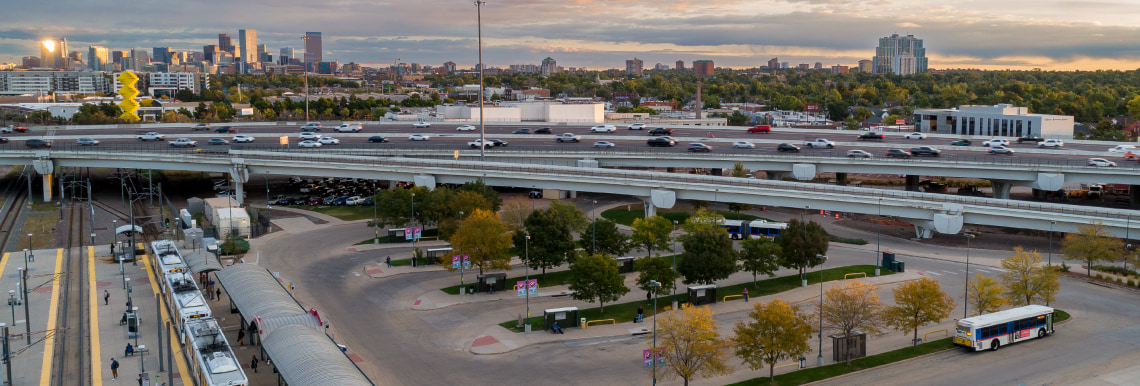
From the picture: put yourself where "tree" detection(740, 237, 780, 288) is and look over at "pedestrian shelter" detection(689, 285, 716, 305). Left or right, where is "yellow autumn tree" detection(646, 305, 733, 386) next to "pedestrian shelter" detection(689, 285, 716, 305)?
left

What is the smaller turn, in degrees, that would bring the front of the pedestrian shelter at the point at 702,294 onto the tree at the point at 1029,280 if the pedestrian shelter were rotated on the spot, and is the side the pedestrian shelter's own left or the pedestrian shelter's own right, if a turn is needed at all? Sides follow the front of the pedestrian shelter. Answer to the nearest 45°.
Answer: approximately 45° to the pedestrian shelter's own left

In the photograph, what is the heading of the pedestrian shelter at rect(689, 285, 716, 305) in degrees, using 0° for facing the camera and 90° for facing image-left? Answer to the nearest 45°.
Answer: approximately 315°

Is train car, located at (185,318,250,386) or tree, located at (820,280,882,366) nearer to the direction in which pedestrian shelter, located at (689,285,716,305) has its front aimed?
the tree

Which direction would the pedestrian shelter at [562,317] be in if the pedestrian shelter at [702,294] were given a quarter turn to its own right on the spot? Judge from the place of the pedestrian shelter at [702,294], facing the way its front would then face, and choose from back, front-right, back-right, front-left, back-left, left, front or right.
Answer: front

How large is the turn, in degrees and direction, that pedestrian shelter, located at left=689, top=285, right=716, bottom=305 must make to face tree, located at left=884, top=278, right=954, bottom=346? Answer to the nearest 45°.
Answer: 0° — it already faces it

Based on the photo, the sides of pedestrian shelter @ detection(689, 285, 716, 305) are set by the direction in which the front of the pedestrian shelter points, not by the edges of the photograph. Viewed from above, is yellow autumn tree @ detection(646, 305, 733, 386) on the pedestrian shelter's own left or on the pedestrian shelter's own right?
on the pedestrian shelter's own right

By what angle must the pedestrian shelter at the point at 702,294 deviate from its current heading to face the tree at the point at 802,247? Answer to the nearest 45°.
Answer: approximately 90° to its left

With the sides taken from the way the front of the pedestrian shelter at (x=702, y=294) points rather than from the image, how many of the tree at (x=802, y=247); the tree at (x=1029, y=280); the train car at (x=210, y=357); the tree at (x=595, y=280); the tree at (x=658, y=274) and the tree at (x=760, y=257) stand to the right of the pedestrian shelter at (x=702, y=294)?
3

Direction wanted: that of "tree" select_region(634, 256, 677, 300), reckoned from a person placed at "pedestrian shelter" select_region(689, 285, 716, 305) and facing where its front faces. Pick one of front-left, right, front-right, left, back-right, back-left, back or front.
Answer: right

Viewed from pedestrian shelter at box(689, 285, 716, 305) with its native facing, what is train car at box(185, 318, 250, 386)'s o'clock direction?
The train car is roughly at 3 o'clock from the pedestrian shelter.
